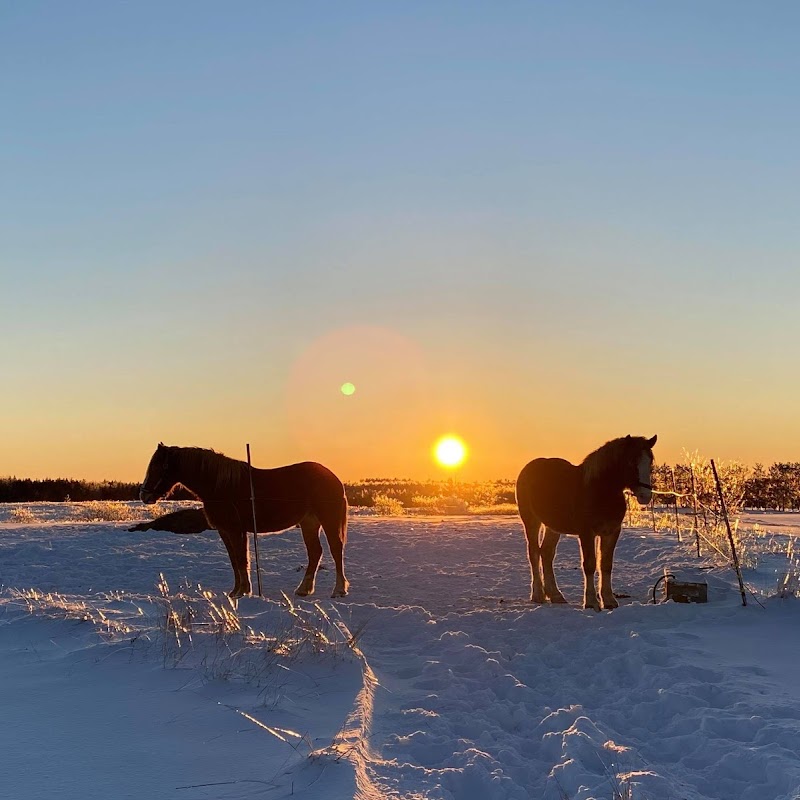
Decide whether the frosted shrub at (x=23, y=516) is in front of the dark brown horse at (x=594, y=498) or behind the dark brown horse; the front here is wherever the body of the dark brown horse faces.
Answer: behind

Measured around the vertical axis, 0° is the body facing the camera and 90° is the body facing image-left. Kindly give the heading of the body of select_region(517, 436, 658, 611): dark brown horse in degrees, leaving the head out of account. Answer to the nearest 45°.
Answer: approximately 315°

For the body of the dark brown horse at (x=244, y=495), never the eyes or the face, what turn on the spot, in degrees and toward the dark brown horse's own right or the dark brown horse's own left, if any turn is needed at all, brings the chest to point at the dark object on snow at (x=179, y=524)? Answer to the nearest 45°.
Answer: approximately 90° to the dark brown horse's own right

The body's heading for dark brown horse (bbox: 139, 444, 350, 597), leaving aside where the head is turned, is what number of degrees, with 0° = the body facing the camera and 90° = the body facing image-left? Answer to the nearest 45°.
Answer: approximately 90°

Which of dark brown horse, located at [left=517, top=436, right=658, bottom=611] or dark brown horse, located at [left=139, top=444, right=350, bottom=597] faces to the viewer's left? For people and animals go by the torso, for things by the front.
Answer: dark brown horse, located at [left=139, top=444, right=350, bottom=597]

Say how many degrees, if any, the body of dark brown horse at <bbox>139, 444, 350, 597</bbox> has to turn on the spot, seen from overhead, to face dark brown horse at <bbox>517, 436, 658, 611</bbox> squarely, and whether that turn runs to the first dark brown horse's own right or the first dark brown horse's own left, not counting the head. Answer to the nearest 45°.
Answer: approximately 135° to the first dark brown horse's own left

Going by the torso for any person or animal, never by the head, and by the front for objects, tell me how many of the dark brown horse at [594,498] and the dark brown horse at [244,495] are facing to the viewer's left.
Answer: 1

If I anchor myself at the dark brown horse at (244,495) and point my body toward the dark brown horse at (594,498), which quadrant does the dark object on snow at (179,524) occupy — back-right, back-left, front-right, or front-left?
back-left
